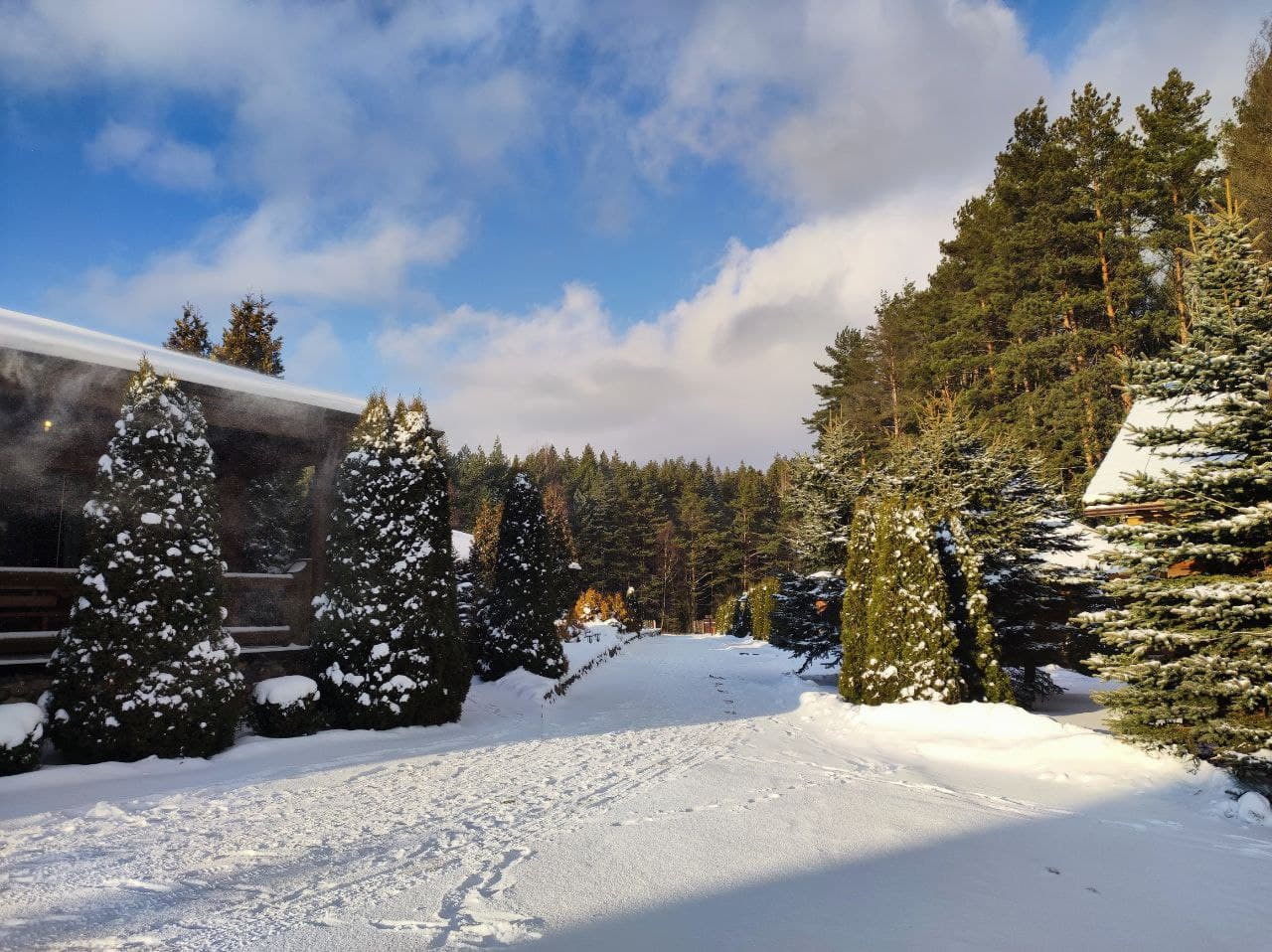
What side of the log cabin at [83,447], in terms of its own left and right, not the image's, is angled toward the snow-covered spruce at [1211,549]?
front

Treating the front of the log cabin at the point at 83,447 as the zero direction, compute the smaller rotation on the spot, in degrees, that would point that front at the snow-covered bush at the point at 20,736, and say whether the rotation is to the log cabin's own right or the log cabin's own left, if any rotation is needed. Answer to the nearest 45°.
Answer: approximately 45° to the log cabin's own right

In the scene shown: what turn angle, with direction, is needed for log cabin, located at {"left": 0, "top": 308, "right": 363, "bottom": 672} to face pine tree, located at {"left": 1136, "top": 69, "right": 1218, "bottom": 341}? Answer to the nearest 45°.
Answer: approximately 45° to its left

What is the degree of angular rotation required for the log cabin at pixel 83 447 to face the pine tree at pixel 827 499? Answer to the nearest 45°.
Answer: approximately 45° to its left

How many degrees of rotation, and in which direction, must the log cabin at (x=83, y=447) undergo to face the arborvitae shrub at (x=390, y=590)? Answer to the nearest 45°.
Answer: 0° — it already faces it

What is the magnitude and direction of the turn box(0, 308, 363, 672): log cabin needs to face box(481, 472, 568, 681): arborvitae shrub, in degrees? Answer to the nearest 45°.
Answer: approximately 45° to its left

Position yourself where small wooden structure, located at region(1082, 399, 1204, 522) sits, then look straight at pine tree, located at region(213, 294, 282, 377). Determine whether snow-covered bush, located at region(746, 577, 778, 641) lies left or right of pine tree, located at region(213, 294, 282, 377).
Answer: right

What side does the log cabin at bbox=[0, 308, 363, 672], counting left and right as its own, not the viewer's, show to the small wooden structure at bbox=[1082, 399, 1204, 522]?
front

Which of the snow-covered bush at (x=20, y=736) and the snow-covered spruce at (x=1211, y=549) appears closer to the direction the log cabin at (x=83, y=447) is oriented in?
the snow-covered spruce

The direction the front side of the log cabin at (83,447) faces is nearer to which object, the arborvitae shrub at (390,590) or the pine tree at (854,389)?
the arborvitae shrub

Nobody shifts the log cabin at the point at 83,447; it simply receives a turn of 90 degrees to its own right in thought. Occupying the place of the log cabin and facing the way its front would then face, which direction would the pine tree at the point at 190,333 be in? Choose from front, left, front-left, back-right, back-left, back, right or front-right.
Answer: back-right

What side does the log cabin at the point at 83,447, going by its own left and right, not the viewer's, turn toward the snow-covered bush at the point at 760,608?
left

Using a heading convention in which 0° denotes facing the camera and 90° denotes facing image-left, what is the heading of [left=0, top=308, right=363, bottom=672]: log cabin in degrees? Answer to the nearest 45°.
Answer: approximately 315°

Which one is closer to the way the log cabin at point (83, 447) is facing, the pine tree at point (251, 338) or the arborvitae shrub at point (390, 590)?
the arborvitae shrub
